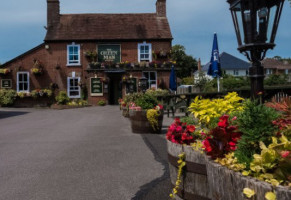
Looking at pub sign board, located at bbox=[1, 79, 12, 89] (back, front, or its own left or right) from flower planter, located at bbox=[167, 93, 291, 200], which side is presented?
front

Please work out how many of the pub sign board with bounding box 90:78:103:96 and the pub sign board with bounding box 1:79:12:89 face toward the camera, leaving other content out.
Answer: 2

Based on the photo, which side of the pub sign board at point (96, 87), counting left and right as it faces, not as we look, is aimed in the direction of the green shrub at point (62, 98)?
right

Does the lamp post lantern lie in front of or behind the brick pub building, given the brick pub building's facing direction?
in front

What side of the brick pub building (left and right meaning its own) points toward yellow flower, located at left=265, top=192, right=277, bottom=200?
front

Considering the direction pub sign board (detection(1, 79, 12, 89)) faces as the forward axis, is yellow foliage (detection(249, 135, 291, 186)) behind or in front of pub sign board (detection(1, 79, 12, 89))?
in front

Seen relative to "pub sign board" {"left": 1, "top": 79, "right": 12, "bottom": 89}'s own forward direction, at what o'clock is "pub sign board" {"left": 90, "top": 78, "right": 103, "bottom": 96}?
"pub sign board" {"left": 90, "top": 78, "right": 103, "bottom": 96} is roughly at 10 o'clock from "pub sign board" {"left": 1, "top": 79, "right": 12, "bottom": 89}.

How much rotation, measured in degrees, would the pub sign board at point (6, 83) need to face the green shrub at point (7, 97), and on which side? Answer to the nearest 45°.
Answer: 0° — it already faces it

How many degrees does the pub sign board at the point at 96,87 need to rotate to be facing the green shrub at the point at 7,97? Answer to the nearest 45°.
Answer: approximately 90° to its right

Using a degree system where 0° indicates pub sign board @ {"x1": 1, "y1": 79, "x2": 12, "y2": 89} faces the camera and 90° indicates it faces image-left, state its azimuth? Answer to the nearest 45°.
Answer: approximately 0°

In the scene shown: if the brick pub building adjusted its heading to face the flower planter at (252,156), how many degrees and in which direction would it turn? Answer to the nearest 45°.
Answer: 0° — it already faces it

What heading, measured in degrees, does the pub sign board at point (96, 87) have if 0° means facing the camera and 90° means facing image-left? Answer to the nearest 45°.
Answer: approximately 0°

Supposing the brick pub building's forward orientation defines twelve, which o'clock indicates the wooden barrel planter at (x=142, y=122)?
The wooden barrel planter is roughly at 12 o'clock from the brick pub building.
